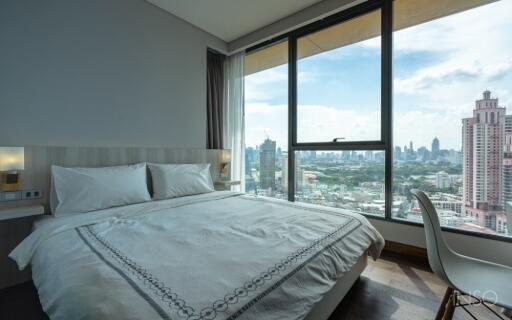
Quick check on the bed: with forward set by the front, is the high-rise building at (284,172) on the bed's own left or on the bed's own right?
on the bed's own left

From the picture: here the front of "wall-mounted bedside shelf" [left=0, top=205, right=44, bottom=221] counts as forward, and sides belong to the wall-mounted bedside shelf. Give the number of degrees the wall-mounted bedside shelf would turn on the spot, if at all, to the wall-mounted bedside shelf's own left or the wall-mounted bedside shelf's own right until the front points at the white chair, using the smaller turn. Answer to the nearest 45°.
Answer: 0° — it already faces it

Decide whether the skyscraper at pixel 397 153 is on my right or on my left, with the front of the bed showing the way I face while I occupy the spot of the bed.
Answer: on my left

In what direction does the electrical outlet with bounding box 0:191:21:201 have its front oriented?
toward the camera

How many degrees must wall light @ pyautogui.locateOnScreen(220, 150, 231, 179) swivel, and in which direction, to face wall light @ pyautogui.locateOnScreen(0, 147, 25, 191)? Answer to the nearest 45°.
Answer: approximately 90° to its right

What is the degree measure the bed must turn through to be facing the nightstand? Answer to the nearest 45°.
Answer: approximately 180°

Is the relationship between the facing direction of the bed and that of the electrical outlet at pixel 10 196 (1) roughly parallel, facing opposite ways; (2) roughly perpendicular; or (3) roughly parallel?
roughly parallel

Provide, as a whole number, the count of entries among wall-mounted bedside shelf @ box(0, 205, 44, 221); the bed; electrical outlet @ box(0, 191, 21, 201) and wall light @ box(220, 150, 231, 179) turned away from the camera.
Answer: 0

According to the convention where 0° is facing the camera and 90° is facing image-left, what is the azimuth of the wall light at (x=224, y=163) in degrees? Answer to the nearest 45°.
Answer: approximately 315°

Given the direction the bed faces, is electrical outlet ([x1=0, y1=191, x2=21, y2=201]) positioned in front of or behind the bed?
behind

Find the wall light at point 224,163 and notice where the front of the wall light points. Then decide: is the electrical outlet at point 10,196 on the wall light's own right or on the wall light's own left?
on the wall light's own right

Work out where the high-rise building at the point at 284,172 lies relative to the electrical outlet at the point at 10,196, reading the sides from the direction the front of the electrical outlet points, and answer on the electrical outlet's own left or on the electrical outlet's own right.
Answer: on the electrical outlet's own left

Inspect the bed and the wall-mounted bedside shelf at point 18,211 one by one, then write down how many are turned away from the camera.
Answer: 0

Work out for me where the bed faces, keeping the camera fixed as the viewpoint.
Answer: facing the viewer and to the right of the viewer
